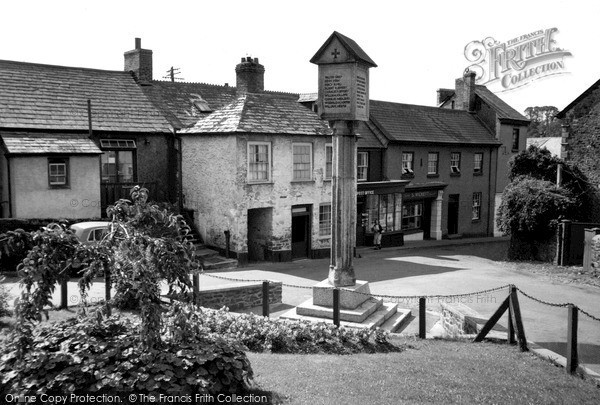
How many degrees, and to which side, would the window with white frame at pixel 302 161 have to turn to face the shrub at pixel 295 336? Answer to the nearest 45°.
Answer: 0° — it already faces it

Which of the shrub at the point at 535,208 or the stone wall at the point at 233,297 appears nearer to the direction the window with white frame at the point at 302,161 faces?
the stone wall

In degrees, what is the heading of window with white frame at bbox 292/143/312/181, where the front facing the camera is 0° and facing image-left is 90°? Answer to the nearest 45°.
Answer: approximately 0°

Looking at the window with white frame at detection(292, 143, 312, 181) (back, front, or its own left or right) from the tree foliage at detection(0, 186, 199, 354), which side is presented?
front

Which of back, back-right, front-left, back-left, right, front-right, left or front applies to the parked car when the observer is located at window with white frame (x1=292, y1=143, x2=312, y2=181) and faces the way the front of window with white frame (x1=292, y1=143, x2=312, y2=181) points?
front-right

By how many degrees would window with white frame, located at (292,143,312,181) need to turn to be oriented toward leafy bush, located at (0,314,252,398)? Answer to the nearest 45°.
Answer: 0° — it already faces it

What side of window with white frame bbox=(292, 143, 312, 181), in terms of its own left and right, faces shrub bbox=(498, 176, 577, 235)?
left

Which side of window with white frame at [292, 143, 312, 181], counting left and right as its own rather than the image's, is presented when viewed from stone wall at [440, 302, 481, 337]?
front

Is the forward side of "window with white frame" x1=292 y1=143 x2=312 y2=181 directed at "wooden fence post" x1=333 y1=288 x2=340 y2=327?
yes

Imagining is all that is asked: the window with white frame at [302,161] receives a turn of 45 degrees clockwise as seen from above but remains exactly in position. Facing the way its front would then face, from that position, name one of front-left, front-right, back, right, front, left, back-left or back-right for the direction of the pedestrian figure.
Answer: back

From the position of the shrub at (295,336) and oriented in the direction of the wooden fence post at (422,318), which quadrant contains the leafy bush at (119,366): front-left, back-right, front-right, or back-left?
back-right
